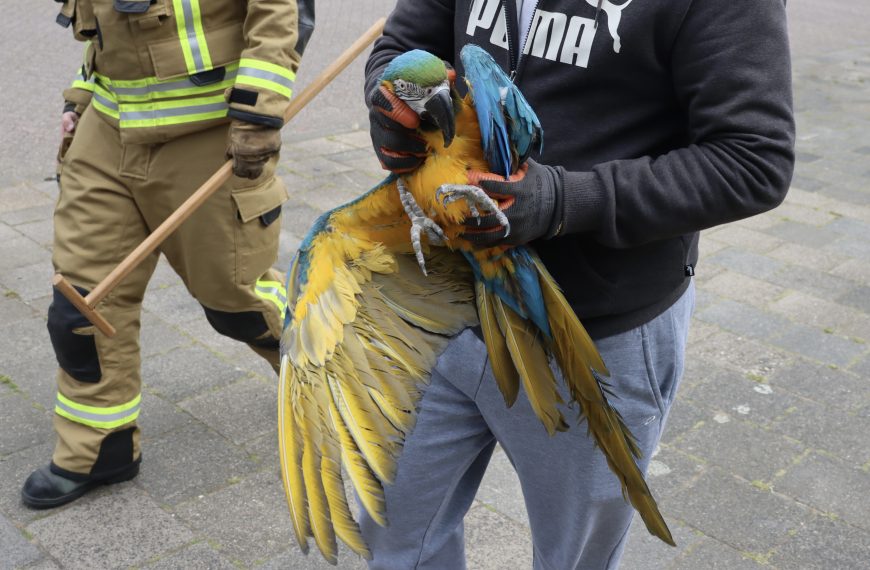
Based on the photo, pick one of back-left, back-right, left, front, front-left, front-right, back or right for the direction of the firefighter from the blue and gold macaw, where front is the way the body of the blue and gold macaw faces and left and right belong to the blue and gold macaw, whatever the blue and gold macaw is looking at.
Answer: back-right

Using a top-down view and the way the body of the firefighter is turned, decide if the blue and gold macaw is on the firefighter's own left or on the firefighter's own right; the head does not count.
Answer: on the firefighter's own left

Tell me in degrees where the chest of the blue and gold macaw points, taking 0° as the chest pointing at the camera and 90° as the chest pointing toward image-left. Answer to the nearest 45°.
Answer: approximately 0°

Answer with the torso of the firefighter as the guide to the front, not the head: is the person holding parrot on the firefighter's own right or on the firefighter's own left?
on the firefighter's own left

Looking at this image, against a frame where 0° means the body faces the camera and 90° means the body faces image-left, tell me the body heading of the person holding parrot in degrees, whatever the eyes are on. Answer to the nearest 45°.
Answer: approximately 45°

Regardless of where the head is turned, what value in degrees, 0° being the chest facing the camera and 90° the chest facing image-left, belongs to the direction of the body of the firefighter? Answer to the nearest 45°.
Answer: approximately 45°

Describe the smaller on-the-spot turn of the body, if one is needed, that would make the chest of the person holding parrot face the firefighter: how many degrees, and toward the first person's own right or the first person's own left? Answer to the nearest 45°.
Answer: approximately 90° to the first person's own right
